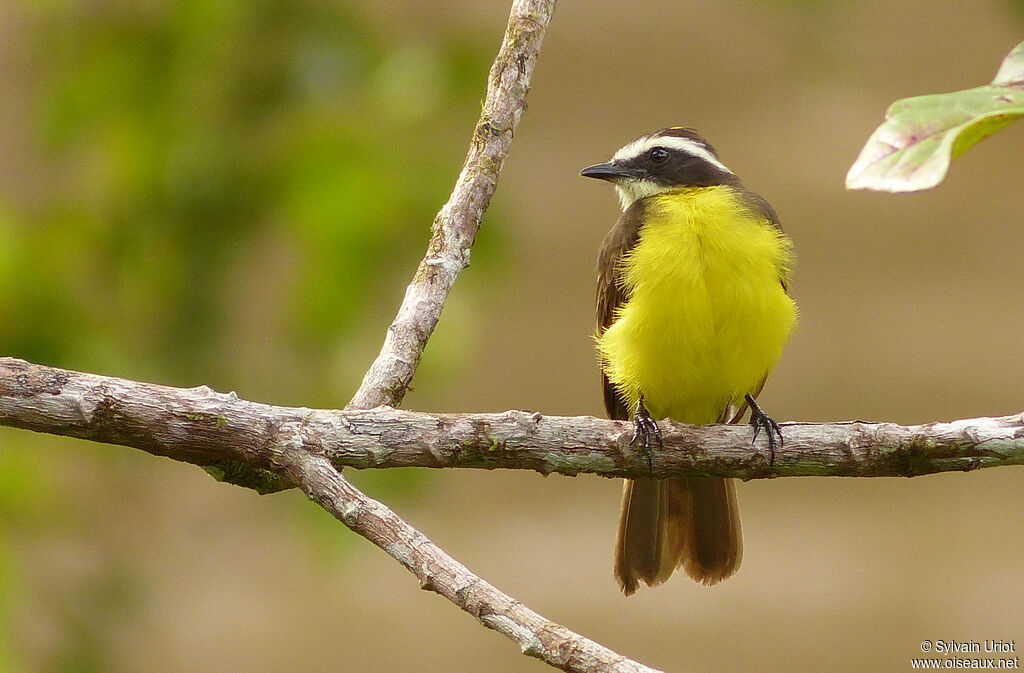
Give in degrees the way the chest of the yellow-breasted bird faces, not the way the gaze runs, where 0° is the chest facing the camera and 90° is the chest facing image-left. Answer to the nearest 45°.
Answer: approximately 0°
